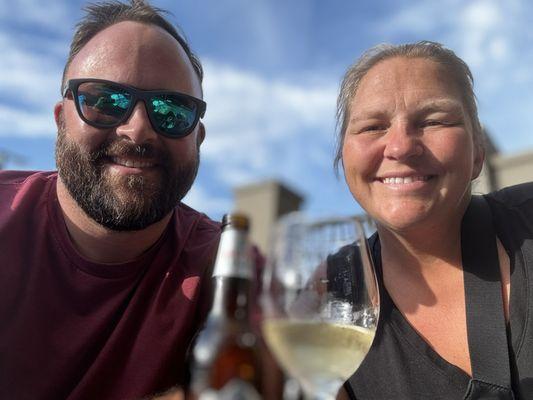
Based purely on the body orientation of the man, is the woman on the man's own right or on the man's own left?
on the man's own left

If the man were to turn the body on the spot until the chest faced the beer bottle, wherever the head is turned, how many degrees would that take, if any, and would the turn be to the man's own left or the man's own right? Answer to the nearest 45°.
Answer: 0° — they already face it

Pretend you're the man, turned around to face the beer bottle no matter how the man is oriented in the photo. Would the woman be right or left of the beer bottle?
left

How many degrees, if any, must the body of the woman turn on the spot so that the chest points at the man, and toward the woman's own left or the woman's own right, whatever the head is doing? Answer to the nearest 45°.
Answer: approximately 90° to the woman's own right

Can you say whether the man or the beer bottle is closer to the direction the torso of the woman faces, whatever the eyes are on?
the beer bottle

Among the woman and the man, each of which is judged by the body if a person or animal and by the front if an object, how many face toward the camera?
2

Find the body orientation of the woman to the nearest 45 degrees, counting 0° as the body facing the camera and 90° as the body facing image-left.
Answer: approximately 0°
